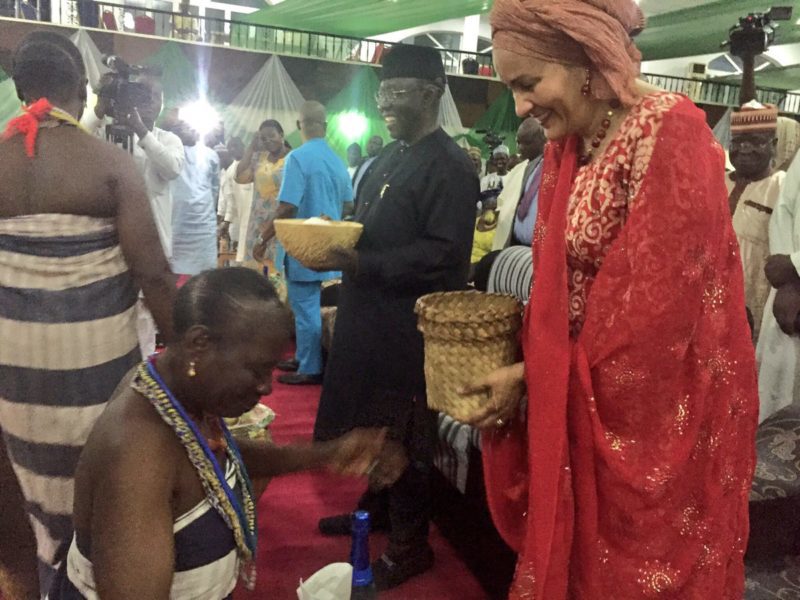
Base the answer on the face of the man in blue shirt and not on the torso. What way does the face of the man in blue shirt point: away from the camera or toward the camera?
away from the camera

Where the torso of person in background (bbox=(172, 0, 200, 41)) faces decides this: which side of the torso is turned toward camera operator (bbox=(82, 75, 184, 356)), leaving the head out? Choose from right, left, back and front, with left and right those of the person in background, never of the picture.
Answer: front

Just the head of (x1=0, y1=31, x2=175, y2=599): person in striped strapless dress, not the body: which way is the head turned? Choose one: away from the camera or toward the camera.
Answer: away from the camera

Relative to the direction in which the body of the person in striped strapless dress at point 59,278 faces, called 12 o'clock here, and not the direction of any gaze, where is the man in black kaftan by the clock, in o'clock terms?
The man in black kaftan is roughly at 3 o'clock from the person in striped strapless dress.

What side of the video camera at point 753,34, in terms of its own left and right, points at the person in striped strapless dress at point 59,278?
front

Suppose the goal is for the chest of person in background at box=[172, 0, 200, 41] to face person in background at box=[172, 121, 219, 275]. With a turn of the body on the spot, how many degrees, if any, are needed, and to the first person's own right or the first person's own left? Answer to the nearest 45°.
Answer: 0° — they already face them

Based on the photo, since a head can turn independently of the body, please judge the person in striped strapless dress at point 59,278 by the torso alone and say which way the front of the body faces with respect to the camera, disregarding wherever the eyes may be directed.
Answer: away from the camera

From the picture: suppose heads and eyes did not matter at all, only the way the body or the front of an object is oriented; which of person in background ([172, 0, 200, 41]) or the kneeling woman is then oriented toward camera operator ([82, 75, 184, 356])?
the person in background

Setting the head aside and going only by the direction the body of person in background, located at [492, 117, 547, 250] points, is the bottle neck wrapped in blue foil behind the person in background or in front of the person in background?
in front

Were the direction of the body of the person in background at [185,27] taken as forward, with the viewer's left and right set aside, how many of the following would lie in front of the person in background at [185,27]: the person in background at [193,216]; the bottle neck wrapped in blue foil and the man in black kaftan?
3

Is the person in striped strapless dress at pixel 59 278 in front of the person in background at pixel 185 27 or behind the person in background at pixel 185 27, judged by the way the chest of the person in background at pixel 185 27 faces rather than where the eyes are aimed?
in front

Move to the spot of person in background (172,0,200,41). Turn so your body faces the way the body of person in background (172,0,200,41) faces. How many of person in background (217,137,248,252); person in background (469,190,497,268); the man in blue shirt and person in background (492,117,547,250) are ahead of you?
4

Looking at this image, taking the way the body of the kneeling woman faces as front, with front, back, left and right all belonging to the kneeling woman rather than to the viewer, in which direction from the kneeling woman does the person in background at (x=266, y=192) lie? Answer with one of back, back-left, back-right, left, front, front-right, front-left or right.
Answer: left

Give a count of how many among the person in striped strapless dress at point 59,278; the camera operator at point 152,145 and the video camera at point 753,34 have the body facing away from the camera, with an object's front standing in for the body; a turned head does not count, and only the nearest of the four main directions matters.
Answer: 1

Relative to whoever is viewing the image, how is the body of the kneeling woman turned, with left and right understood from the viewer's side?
facing to the right of the viewer

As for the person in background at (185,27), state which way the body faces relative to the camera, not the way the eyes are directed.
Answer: toward the camera
